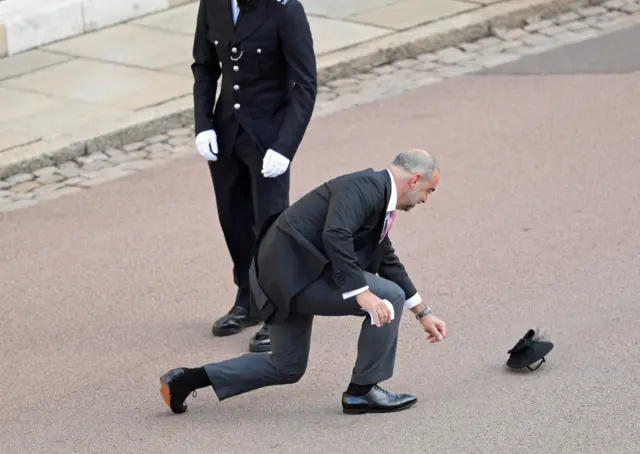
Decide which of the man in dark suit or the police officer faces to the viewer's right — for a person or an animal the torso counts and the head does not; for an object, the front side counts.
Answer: the man in dark suit

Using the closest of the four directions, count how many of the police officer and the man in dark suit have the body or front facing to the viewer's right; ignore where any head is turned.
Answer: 1

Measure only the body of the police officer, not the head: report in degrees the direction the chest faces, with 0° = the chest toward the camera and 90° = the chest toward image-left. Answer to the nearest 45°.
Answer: approximately 45°

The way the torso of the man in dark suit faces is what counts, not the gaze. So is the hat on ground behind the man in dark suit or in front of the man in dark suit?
in front

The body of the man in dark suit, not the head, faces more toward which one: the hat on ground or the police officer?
the hat on ground

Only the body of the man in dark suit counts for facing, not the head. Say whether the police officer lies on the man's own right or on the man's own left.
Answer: on the man's own left

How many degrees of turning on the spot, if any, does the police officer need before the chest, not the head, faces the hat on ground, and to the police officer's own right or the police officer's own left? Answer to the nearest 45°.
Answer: approximately 90° to the police officer's own left

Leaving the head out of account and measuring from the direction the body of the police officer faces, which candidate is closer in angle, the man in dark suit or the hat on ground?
the man in dark suit

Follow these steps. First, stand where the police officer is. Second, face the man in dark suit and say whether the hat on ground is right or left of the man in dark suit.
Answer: left

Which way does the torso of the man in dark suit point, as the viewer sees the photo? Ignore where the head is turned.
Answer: to the viewer's right

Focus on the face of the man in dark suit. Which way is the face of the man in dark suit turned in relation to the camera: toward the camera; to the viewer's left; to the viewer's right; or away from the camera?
to the viewer's right

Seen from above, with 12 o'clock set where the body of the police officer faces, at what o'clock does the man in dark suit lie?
The man in dark suit is roughly at 10 o'clock from the police officer.
